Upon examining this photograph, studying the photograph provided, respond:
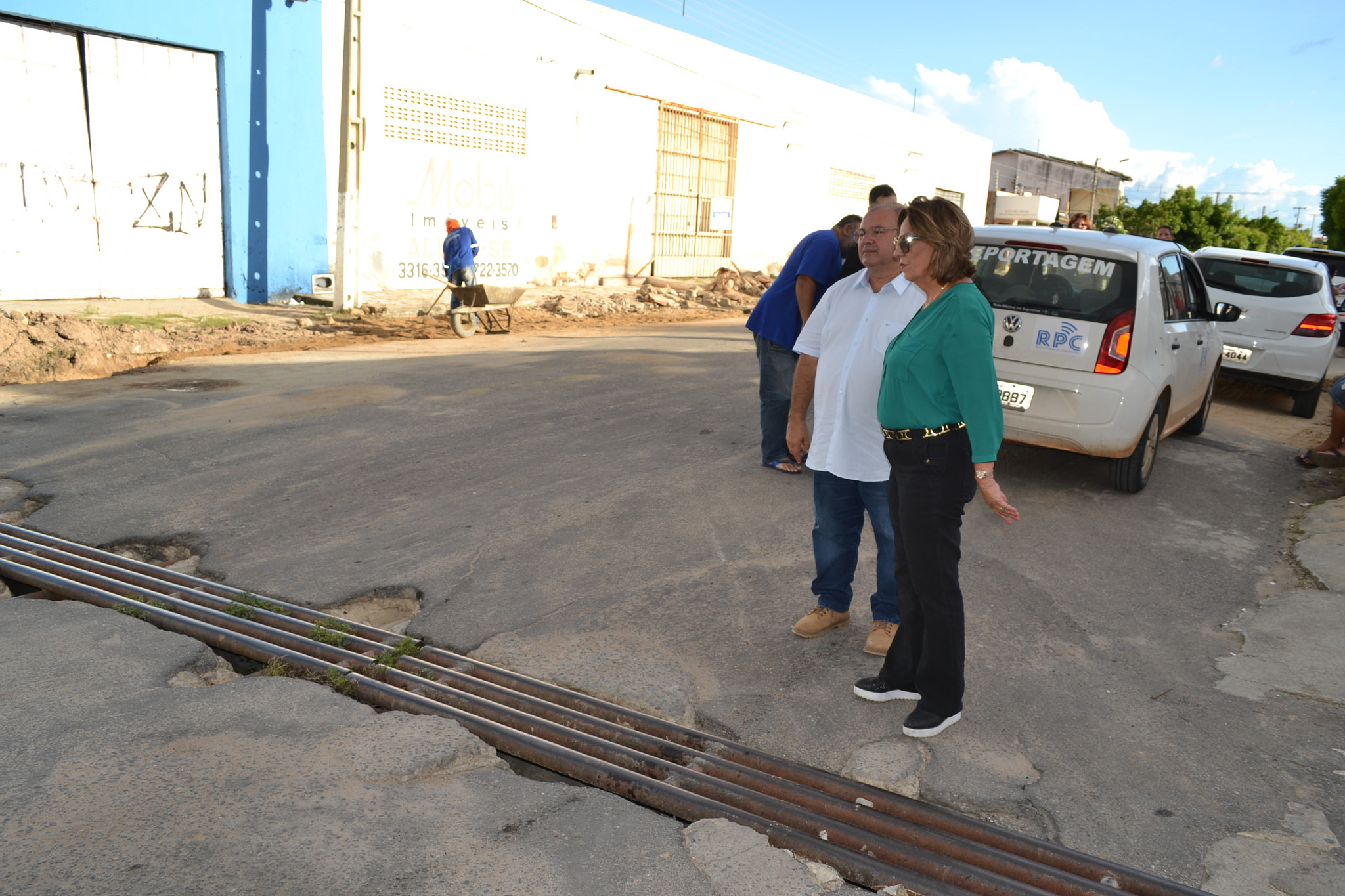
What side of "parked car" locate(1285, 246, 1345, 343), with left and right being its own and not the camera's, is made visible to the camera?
back

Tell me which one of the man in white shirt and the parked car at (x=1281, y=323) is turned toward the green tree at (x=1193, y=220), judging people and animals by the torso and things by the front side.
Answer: the parked car

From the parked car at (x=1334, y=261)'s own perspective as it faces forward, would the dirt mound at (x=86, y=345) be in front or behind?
behind

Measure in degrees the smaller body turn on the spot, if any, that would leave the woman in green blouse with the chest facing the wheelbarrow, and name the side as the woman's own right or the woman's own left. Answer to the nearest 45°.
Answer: approximately 45° to the woman's own right

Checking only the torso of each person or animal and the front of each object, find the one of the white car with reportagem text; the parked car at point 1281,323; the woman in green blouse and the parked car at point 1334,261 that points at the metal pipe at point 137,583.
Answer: the woman in green blouse

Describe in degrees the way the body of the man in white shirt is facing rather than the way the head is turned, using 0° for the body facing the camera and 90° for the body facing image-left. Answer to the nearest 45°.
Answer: approximately 45°

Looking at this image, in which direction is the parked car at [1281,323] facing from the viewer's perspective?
away from the camera

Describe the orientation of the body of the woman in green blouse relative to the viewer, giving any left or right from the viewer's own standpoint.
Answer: facing to the left of the viewer

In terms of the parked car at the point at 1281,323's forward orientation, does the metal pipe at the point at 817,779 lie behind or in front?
behind
